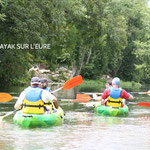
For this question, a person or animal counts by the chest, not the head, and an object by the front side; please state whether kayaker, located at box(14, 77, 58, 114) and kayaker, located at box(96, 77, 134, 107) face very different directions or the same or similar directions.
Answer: same or similar directions

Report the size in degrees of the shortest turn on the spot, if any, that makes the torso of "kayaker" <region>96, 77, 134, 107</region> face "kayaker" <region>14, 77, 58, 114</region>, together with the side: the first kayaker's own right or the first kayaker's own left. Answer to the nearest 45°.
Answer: approximately 135° to the first kayaker's own left

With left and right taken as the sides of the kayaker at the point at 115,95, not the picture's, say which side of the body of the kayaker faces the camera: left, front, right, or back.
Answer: back

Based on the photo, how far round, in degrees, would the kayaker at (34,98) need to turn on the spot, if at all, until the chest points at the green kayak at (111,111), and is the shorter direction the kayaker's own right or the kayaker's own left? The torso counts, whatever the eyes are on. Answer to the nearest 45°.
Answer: approximately 45° to the kayaker's own right

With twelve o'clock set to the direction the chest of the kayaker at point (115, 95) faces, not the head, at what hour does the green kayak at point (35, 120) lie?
The green kayak is roughly at 7 o'clock from the kayaker.

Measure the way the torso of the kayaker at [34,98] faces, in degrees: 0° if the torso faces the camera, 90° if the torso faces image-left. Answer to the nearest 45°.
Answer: approximately 180°

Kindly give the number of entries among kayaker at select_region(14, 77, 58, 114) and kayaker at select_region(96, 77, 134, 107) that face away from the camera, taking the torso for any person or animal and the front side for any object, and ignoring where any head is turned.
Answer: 2
